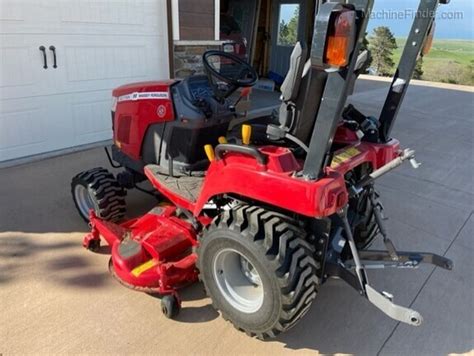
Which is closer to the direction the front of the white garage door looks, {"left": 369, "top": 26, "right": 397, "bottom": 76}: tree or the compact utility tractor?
the compact utility tractor

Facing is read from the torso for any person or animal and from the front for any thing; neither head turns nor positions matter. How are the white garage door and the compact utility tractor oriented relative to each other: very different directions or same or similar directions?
very different directions

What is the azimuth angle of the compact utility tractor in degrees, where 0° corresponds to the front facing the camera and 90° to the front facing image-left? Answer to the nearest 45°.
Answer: approximately 135°

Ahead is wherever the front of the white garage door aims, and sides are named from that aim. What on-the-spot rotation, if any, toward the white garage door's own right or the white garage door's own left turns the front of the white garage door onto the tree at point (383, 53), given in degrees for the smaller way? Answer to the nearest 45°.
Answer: approximately 90° to the white garage door's own left

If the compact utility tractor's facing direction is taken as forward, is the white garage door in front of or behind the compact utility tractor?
in front

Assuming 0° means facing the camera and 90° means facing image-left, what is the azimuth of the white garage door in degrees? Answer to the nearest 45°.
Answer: approximately 315°

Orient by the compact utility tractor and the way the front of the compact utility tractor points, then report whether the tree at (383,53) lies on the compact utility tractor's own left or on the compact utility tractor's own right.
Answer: on the compact utility tractor's own right
